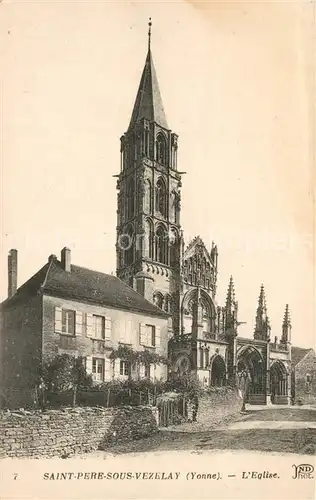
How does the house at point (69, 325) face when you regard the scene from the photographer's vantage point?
facing the viewer and to the right of the viewer

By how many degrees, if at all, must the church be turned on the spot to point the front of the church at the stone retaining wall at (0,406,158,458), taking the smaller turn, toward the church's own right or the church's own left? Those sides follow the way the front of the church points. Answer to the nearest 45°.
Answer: approximately 45° to the church's own right

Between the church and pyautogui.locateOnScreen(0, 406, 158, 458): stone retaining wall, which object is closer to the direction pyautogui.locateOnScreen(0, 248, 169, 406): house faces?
the stone retaining wall

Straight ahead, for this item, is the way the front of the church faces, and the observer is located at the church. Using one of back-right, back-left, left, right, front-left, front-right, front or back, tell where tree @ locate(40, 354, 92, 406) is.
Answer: front-right
